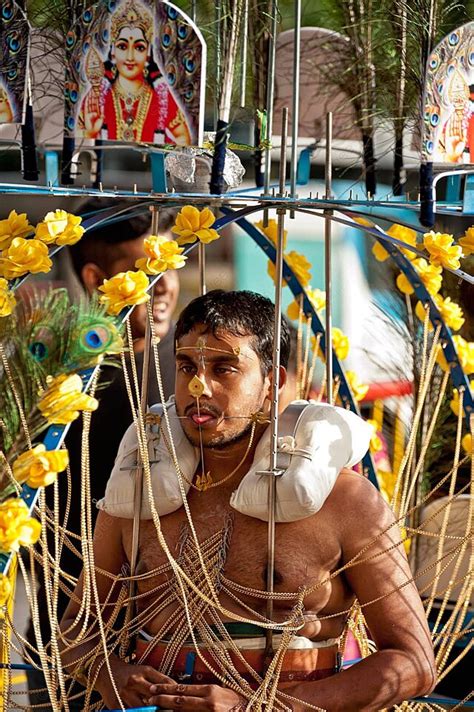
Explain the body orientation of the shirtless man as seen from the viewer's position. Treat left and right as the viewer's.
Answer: facing the viewer and to the left of the viewer

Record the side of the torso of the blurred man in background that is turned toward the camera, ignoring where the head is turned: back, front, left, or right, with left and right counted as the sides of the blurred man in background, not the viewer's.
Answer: right

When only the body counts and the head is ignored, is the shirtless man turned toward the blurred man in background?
no

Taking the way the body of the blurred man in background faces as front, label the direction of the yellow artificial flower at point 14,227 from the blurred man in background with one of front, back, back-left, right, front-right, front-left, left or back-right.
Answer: right

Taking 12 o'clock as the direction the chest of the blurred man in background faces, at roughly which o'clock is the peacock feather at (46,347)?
The peacock feather is roughly at 3 o'clock from the blurred man in background.

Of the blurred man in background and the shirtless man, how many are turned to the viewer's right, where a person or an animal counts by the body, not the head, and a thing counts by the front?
1

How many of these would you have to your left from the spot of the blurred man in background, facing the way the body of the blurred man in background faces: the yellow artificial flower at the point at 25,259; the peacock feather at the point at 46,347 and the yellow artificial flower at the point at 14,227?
0

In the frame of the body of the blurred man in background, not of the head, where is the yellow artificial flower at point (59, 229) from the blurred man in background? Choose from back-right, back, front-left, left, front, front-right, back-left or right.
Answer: right

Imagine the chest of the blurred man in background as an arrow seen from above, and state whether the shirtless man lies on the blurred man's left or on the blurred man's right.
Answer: on the blurred man's right
